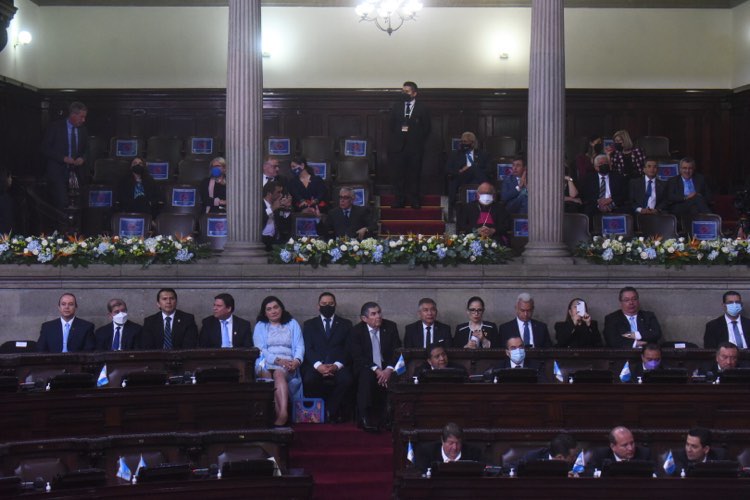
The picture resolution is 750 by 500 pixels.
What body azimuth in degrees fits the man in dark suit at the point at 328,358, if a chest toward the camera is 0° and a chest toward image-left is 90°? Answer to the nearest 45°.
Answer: approximately 0°

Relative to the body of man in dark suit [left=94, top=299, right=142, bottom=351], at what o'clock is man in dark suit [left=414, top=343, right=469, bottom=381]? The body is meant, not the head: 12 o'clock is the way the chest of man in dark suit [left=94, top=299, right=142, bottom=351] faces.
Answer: man in dark suit [left=414, top=343, right=469, bottom=381] is roughly at 10 o'clock from man in dark suit [left=94, top=299, right=142, bottom=351].

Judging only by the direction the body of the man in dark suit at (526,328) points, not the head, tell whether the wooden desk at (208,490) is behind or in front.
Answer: in front

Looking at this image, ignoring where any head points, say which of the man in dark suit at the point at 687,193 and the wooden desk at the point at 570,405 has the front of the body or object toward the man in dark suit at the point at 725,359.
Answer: the man in dark suit at the point at 687,193

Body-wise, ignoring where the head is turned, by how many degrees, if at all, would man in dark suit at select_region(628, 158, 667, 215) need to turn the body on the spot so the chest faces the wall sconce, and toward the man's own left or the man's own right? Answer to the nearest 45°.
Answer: approximately 90° to the man's own right
